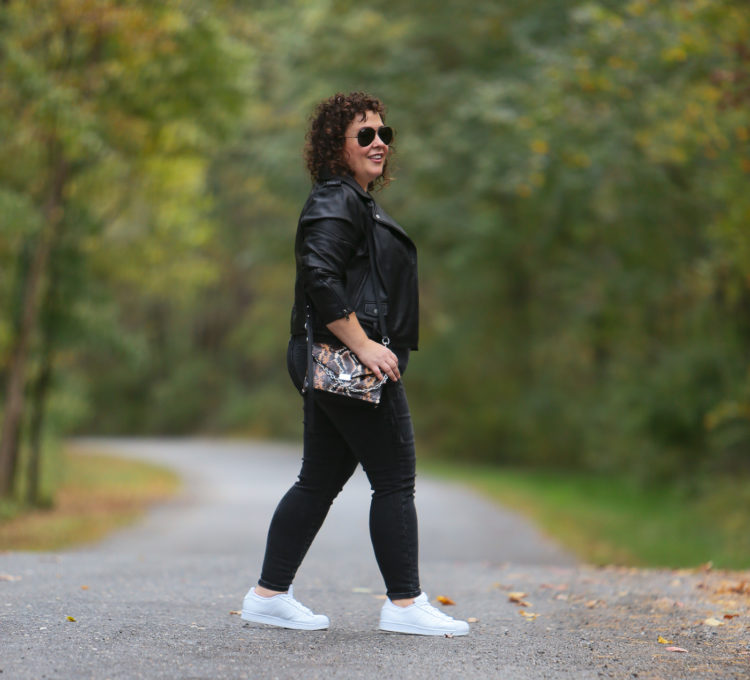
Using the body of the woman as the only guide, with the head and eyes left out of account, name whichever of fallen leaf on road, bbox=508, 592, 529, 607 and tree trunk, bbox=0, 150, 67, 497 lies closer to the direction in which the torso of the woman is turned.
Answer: the fallen leaf on road

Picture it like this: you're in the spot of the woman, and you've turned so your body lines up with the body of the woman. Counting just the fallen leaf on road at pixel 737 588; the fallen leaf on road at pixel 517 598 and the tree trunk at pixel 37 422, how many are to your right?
0

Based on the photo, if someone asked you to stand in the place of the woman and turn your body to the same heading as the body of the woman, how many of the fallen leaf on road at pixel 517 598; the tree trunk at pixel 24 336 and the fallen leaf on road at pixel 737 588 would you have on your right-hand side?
0

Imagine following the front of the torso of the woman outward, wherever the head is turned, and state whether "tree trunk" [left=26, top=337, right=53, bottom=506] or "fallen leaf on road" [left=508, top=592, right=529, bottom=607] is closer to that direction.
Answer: the fallen leaf on road

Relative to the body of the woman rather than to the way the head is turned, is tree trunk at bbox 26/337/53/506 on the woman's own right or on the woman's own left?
on the woman's own left

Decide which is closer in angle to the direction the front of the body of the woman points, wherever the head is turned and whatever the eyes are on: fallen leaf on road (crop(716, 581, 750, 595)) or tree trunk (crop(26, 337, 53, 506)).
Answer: the fallen leaf on road

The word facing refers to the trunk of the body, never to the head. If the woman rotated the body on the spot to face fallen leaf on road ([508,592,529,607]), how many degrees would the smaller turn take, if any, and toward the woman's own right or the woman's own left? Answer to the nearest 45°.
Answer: approximately 45° to the woman's own left

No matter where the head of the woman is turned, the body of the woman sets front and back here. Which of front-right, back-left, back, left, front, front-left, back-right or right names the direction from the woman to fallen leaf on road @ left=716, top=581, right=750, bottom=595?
front-left

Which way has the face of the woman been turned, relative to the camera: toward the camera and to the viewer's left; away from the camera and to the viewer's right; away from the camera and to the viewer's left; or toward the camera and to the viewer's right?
toward the camera and to the viewer's right

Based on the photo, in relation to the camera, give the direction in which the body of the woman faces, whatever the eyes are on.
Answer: to the viewer's right

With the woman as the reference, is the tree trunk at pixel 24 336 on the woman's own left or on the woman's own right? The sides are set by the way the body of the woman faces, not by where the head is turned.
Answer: on the woman's own left
